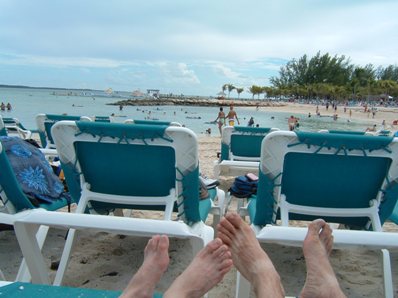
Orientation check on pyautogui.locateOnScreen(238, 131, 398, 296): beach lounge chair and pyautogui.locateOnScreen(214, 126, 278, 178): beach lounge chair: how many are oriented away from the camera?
2

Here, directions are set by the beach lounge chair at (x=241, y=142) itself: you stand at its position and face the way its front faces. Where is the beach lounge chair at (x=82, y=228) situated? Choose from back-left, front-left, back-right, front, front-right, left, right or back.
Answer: back

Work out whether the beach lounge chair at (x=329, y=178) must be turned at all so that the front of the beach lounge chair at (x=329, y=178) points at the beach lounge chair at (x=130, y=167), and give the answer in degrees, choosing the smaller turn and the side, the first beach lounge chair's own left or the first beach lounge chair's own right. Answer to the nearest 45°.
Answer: approximately 90° to the first beach lounge chair's own left

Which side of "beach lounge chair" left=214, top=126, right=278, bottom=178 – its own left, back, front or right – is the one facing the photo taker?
back

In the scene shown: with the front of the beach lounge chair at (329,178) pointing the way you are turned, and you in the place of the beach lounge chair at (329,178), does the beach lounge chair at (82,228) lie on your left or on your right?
on your left

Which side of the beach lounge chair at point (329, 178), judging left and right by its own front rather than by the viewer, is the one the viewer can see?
back

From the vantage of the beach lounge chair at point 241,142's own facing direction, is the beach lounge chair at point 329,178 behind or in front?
behind

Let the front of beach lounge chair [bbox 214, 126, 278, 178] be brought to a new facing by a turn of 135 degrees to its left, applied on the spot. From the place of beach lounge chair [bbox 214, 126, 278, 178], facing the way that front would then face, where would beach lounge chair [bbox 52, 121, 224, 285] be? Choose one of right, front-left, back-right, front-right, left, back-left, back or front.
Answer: front-left

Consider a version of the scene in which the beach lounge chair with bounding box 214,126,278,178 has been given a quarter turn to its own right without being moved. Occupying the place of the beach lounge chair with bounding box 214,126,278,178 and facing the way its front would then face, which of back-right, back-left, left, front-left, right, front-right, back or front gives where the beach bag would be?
right

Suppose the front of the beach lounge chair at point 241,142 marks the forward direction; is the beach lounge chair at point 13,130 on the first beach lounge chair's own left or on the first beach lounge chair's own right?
on the first beach lounge chair's own left
